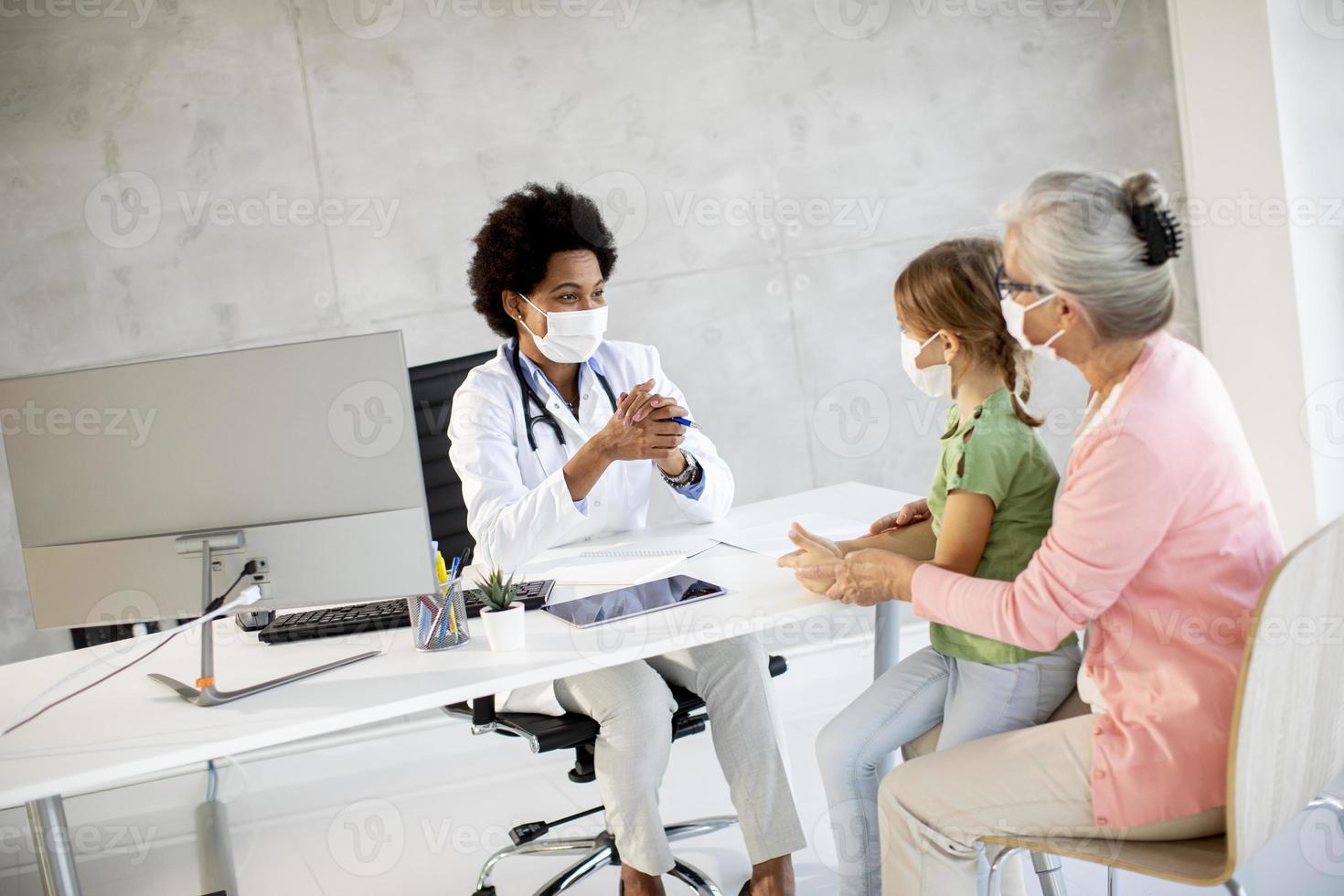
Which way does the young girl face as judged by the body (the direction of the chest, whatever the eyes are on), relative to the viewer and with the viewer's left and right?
facing to the left of the viewer

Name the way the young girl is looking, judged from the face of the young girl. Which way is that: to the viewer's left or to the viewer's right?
to the viewer's left

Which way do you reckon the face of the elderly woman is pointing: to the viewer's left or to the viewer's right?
to the viewer's left

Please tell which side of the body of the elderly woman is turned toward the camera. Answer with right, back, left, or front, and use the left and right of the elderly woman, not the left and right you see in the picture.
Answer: left

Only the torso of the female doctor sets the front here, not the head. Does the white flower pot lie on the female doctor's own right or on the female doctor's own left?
on the female doctor's own right

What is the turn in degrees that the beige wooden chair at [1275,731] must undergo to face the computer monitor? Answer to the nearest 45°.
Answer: approximately 45° to its left

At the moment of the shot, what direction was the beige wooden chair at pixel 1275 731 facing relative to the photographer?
facing away from the viewer and to the left of the viewer

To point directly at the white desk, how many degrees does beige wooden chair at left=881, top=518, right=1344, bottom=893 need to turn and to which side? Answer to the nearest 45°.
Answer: approximately 45° to its left
